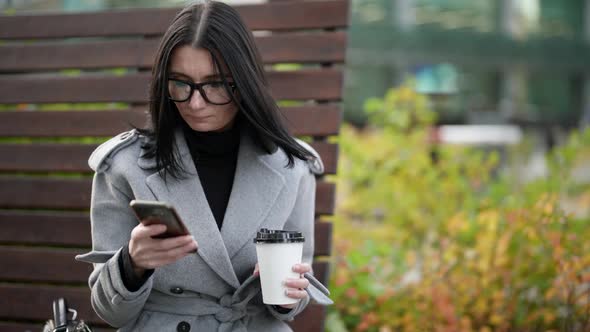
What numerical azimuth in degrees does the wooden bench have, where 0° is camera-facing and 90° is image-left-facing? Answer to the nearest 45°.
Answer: approximately 0°

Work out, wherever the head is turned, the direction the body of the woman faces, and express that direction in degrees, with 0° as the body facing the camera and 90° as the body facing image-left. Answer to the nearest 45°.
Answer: approximately 0°

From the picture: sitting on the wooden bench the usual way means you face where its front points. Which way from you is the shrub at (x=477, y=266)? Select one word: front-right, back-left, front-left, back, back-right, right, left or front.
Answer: left

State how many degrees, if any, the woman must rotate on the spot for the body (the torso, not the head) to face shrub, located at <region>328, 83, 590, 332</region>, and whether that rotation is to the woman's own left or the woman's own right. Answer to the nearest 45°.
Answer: approximately 135° to the woman's own left
